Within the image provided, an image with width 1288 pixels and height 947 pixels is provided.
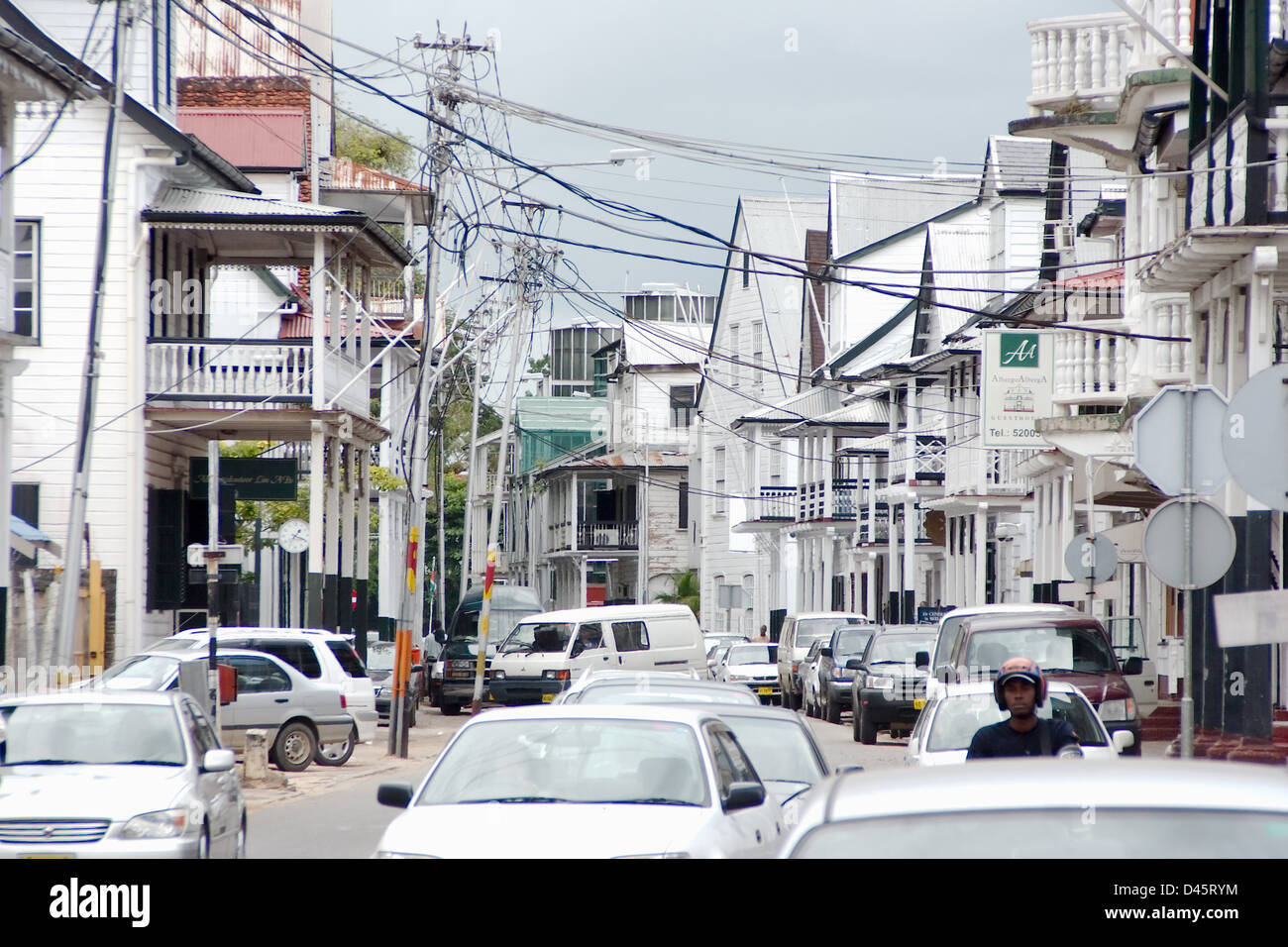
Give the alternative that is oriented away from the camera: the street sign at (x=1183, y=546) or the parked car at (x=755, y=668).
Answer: the street sign

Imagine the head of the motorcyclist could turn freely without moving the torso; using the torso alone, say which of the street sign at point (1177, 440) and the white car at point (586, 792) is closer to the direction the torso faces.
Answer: the white car

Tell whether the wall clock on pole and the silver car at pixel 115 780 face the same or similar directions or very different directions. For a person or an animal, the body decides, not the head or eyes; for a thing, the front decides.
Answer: same or similar directions

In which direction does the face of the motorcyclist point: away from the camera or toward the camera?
toward the camera

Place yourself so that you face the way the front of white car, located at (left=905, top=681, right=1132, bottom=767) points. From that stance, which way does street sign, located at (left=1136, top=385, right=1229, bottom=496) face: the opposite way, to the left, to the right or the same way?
the opposite way

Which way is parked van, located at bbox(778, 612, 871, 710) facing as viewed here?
toward the camera

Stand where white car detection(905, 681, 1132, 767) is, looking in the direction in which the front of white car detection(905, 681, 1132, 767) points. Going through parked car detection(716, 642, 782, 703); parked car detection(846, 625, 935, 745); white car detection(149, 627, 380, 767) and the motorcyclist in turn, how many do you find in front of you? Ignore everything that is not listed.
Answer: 1

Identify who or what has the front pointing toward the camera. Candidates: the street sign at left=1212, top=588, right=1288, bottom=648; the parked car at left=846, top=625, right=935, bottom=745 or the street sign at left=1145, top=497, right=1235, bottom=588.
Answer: the parked car

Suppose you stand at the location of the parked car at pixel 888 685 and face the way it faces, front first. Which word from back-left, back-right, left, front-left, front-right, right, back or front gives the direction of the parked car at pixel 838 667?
back

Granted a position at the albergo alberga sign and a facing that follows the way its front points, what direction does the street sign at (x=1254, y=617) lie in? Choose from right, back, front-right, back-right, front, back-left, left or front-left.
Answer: front

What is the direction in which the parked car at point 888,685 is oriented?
toward the camera

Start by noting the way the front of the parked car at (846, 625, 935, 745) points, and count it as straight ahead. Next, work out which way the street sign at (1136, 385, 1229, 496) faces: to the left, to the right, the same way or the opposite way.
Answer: the opposite way

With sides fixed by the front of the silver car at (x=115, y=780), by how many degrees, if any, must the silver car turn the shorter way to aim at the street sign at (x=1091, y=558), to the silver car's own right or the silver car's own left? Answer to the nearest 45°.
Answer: approximately 135° to the silver car's own left
